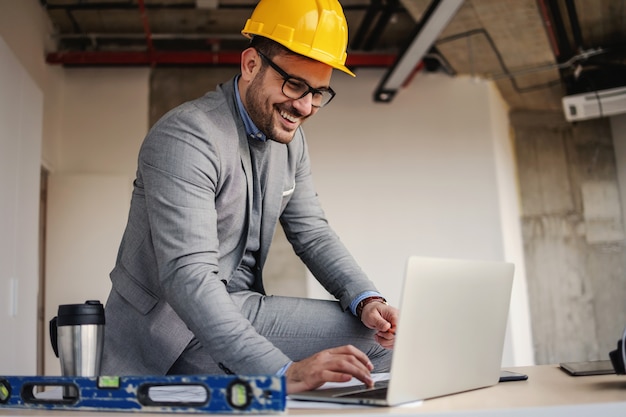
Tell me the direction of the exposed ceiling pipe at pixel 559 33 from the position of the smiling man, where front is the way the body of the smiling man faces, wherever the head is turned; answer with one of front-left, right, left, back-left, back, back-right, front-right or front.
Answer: left

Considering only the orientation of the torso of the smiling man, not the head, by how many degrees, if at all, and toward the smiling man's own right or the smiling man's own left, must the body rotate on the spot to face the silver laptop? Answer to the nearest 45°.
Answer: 0° — they already face it

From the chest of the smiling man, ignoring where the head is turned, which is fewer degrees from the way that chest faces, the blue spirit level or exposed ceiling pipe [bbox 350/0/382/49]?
the blue spirit level

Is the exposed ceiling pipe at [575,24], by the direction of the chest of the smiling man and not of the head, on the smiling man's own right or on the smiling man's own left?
on the smiling man's own left

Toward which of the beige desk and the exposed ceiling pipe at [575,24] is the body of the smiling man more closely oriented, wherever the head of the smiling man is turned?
the beige desk

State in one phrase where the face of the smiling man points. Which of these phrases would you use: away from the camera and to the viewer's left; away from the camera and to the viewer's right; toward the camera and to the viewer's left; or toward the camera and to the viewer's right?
toward the camera and to the viewer's right

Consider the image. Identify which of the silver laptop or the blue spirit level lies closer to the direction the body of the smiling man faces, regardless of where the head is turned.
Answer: the silver laptop

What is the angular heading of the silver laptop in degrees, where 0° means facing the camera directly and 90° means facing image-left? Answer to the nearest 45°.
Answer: approximately 135°

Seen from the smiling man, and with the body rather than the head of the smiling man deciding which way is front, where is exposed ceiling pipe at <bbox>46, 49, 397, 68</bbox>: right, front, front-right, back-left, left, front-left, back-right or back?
back-left

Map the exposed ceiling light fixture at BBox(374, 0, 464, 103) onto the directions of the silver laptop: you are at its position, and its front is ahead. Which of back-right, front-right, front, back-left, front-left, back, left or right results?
front-right

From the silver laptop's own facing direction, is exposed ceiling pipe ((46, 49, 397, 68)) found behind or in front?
in front

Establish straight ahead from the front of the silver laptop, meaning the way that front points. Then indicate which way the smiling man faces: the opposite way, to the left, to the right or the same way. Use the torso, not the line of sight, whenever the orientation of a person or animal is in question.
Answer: the opposite way
